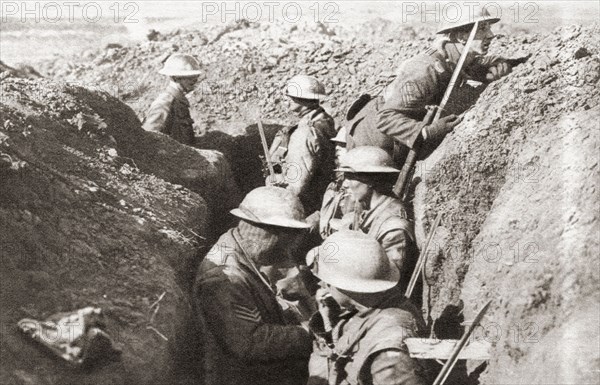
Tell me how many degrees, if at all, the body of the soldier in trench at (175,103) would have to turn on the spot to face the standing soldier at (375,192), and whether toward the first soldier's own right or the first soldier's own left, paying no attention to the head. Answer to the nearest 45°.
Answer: approximately 45° to the first soldier's own right

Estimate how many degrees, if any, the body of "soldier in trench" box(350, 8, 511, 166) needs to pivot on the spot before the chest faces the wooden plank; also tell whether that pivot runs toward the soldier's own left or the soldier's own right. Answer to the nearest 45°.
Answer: approximately 90° to the soldier's own right

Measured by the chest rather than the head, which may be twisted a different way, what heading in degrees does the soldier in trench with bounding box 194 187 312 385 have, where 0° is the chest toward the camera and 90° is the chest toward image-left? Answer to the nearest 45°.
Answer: approximately 270°

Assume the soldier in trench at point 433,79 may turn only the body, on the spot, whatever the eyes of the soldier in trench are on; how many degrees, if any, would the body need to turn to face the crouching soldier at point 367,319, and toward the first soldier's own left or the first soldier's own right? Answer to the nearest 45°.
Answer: approximately 90° to the first soldier's own right

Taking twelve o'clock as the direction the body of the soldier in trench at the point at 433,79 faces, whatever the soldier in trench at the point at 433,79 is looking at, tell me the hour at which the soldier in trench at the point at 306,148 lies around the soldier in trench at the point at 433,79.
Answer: the soldier in trench at the point at 306,148 is roughly at 7 o'clock from the soldier in trench at the point at 433,79.

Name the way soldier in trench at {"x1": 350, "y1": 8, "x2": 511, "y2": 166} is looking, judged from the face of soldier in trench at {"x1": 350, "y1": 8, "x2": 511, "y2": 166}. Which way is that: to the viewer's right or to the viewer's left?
to the viewer's right

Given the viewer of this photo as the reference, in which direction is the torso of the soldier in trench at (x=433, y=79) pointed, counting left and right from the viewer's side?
facing to the right of the viewer

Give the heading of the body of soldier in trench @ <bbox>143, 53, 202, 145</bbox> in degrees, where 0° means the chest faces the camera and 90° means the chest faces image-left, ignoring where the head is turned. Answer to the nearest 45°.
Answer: approximately 270°
